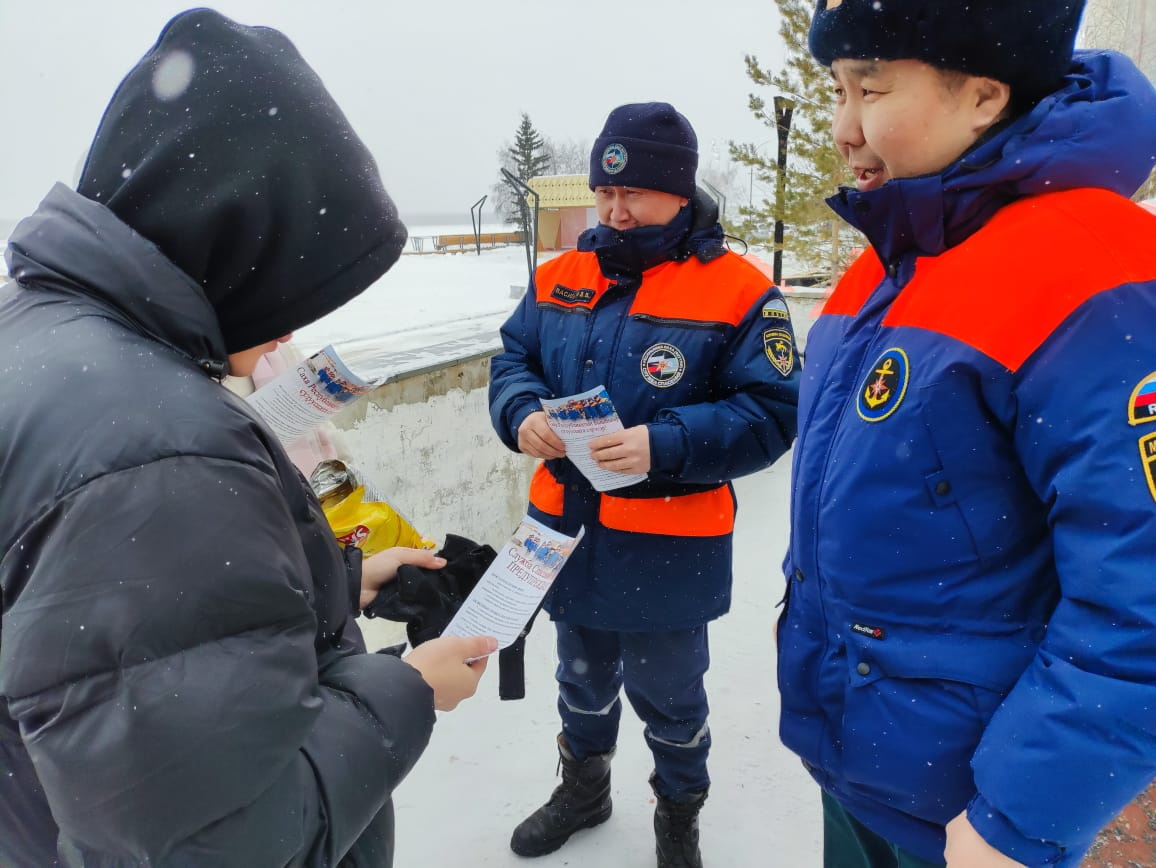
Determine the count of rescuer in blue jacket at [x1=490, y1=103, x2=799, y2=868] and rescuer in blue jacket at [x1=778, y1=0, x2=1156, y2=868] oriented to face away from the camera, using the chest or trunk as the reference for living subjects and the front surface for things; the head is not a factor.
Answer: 0

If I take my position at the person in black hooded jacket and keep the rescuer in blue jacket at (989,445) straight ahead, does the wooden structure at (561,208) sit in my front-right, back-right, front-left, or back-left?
front-left

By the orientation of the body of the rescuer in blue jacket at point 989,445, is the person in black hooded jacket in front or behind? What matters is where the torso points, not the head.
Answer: in front

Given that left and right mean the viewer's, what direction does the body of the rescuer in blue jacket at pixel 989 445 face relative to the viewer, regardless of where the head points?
facing the viewer and to the left of the viewer

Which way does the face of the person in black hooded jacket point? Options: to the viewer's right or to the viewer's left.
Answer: to the viewer's right

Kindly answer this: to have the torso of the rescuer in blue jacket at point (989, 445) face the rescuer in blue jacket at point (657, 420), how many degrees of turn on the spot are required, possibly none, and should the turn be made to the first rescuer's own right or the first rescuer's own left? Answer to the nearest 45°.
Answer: approximately 90° to the first rescuer's own right

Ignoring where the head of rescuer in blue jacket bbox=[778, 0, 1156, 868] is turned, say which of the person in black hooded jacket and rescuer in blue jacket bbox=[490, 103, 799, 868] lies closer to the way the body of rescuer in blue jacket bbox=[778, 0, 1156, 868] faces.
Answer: the person in black hooded jacket

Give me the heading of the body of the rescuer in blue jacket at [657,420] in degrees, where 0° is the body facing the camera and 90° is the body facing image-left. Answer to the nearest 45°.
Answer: approximately 45°
